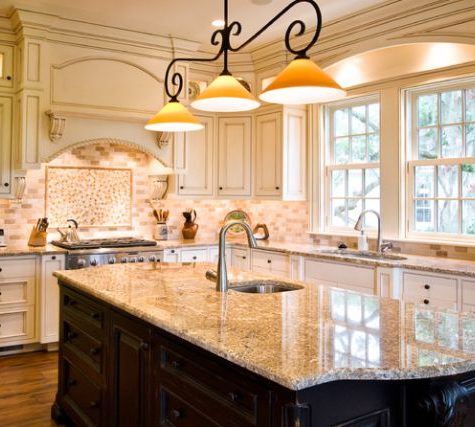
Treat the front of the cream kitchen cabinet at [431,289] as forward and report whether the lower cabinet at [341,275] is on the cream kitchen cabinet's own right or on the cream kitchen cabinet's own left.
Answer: on the cream kitchen cabinet's own right

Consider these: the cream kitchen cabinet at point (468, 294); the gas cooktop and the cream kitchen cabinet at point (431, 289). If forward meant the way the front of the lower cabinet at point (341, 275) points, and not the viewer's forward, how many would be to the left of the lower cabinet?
2

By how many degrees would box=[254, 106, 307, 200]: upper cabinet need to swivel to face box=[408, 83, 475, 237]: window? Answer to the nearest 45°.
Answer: approximately 90° to its left

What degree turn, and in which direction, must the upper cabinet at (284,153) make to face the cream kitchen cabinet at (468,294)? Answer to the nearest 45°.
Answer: approximately 90° to its left

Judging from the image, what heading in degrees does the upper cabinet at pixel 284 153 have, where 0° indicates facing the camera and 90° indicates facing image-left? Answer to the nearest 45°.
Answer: approximately 45°

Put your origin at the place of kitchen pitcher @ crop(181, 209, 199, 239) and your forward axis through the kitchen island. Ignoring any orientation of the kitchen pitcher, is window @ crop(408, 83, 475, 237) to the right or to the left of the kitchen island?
left
